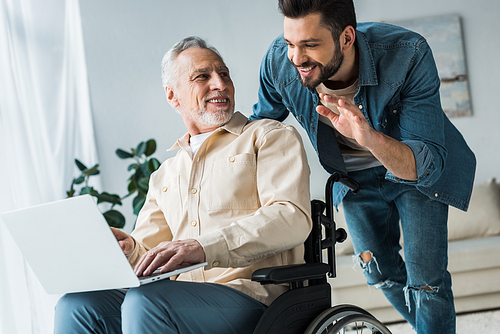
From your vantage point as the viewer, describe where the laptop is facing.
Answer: facing away from the viewer and to the right of the viewer

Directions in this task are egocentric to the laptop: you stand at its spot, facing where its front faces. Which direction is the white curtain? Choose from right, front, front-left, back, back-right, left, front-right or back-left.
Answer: front-left

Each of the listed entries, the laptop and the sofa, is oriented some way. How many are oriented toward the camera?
1

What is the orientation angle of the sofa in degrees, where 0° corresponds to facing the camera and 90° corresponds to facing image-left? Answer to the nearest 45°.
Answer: approximately 0°

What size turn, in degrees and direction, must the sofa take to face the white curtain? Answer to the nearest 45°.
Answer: approximately 90° to its right

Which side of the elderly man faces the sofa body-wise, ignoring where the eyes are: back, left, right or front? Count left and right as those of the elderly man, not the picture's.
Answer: back

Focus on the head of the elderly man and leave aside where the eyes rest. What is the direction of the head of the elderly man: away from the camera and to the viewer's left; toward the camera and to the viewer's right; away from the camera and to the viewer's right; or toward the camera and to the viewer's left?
toward the camera and to the viewer's right

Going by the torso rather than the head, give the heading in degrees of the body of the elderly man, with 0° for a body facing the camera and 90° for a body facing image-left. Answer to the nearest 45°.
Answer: approximately 45°
